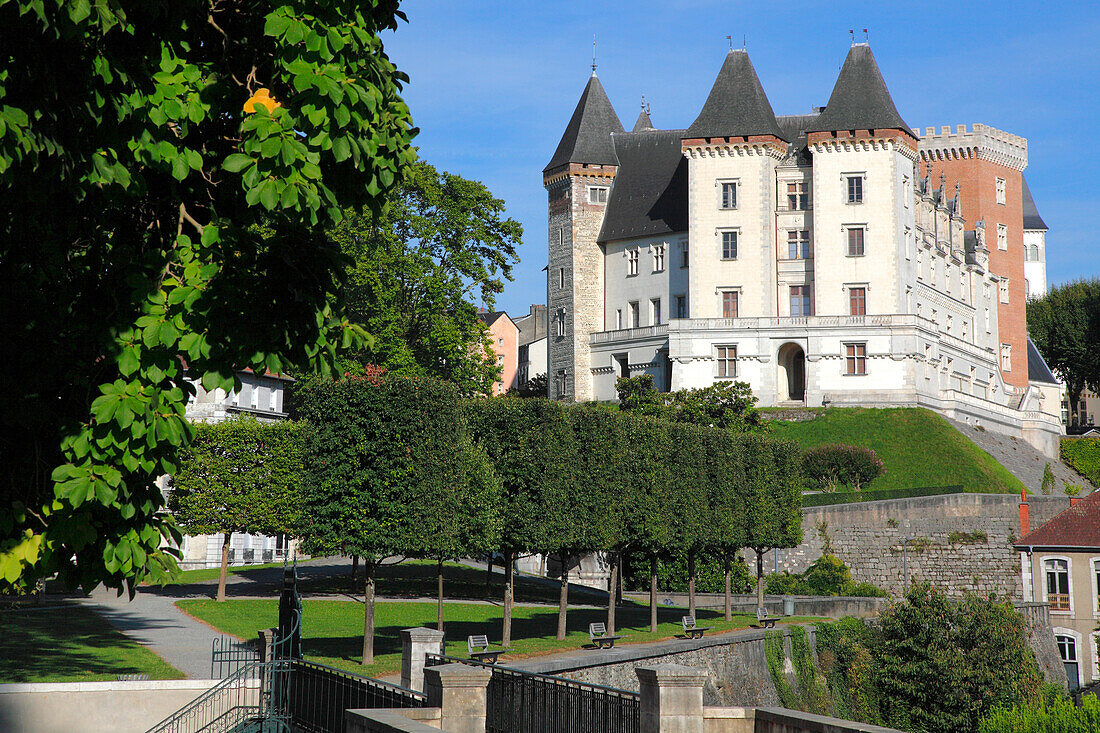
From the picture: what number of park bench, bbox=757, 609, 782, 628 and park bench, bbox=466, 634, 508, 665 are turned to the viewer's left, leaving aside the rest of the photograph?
0

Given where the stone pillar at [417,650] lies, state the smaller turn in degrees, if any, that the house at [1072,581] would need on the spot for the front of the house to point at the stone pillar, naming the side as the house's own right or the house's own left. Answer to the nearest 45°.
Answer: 0° — it already faces it

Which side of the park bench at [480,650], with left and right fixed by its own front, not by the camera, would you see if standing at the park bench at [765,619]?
left

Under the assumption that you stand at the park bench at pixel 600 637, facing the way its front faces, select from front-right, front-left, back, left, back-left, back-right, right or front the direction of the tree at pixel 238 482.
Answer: back

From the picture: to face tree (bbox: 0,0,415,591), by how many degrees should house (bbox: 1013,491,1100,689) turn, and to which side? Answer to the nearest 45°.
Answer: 0° — it already faces it
